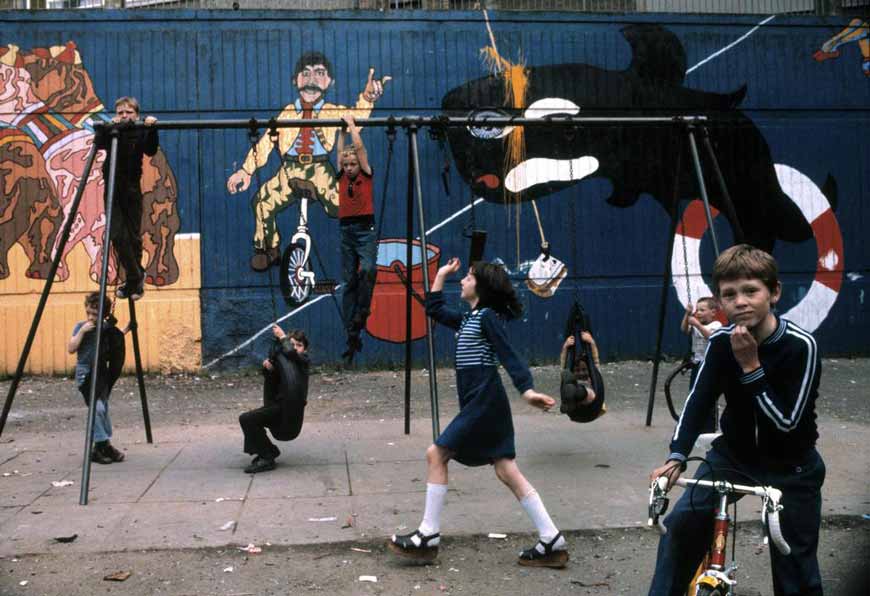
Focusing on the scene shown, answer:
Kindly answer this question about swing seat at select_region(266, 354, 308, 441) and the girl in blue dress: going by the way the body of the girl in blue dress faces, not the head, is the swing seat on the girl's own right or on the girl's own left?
on the girl's own right

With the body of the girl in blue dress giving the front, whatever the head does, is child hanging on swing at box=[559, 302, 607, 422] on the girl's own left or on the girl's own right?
on the girl's own right

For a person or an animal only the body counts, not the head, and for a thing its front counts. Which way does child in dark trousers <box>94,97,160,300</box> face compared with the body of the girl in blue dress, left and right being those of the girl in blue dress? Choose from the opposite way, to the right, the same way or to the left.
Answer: to the left

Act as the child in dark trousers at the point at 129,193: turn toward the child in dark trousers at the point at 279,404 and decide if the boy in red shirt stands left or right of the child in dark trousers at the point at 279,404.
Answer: left

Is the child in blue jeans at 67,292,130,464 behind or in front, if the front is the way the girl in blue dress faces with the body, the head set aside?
in front

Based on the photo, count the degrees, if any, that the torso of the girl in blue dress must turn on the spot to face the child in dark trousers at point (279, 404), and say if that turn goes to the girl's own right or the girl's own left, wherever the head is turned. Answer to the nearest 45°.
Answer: approximately 45° to the girl's own right

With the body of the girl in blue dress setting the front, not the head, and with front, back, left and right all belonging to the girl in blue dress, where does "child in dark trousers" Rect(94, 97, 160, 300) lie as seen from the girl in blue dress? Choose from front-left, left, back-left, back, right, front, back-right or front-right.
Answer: front-right

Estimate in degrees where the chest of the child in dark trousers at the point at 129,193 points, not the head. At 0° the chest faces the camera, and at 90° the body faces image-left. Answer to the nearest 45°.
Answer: approximately 0°

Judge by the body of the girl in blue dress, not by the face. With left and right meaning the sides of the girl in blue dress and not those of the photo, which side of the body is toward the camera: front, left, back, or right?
left

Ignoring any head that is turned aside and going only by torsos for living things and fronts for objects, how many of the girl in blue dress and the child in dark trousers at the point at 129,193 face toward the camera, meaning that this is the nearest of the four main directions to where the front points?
1

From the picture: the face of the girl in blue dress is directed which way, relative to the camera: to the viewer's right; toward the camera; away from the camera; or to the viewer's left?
to the viewer's left

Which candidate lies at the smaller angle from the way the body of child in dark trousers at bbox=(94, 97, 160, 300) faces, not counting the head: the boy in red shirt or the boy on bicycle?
the boy on bicycle

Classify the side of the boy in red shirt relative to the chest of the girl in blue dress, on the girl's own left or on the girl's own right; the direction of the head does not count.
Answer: on the girl's own right
